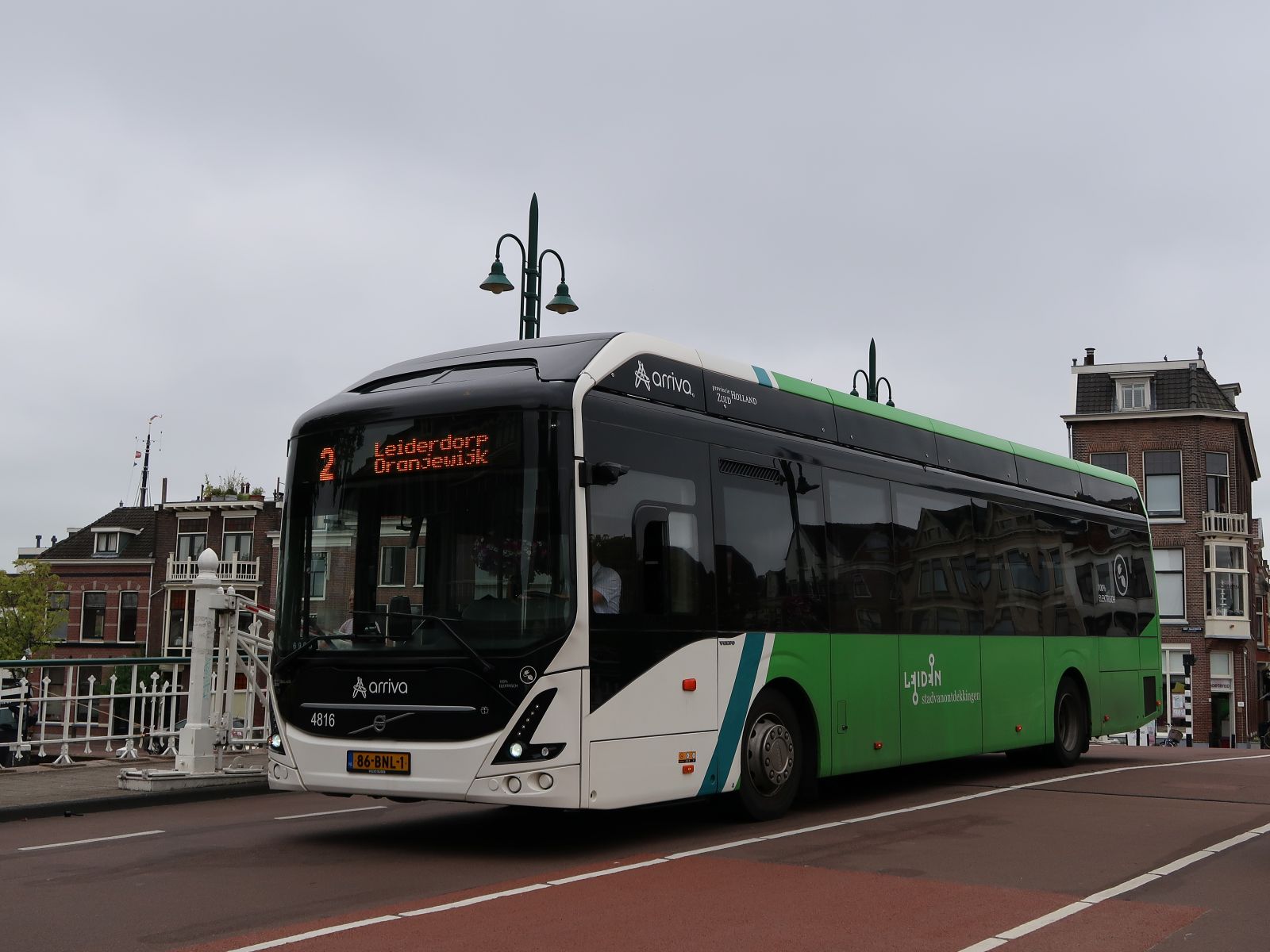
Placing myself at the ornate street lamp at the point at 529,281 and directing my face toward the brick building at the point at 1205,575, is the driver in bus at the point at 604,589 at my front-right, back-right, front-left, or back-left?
back-right

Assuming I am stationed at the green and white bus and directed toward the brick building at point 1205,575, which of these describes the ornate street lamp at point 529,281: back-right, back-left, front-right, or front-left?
front-left

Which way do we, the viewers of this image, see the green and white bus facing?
facing the viewer and to the left of the viewer

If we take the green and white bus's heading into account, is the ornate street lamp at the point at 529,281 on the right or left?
on its right

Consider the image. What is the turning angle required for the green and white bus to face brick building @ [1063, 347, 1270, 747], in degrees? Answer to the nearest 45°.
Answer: approximately 180°
